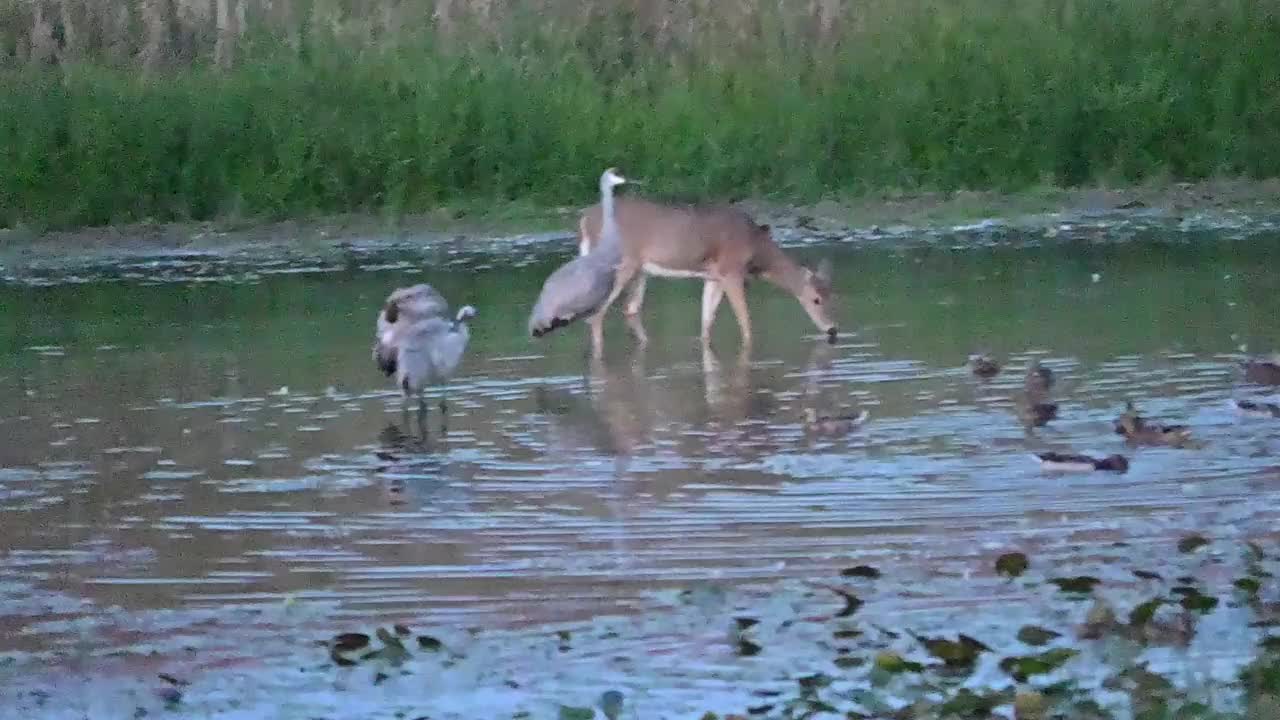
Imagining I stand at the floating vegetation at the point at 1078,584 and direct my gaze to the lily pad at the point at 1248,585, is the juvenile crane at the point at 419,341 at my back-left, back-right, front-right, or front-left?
back-left

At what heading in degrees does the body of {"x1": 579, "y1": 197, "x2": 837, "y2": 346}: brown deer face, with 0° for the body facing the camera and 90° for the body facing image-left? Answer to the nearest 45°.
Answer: approximately 270°

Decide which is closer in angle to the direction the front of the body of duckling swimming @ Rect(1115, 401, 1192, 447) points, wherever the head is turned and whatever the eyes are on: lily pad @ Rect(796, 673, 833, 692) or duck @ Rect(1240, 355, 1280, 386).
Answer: the lily pad

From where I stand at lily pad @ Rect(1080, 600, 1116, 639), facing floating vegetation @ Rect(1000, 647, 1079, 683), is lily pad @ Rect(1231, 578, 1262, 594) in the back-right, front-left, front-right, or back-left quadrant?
back-left

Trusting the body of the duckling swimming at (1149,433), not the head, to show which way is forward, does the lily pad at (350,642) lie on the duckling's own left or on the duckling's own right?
on the duckling's own left

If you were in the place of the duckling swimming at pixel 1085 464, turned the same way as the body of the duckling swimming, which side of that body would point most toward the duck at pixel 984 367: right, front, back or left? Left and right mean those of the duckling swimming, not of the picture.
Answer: left

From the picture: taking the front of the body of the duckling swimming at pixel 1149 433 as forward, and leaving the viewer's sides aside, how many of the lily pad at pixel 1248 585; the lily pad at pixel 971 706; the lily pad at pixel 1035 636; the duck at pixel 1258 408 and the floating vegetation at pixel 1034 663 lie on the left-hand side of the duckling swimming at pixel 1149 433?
4

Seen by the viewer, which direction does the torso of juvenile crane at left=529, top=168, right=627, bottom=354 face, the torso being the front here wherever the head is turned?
to the viewer's right
